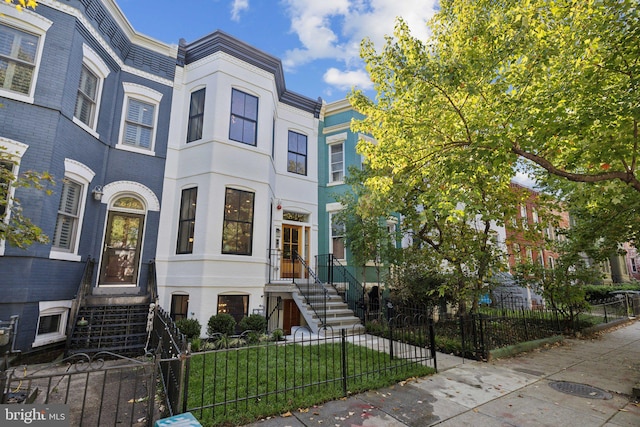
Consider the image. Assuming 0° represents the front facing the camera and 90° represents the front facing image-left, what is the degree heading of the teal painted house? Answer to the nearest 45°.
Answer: approximately 315°

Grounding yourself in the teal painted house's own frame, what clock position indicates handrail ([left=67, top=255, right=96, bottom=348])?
The handrail is roughly at 3 o'clock from the teal painted house.

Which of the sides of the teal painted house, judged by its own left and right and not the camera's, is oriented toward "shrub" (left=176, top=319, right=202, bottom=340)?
right

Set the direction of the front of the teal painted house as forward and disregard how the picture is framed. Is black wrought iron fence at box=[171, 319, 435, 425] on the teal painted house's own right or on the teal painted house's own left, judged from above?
on the teal painted house's own right

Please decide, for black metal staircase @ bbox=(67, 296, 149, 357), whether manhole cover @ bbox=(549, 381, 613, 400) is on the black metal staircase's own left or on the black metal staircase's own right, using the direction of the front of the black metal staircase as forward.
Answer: on the black metal staircase's own left

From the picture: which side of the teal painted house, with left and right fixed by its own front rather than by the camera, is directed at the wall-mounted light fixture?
right

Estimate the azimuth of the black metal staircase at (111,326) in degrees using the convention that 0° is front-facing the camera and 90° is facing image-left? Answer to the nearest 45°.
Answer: approximately 0°

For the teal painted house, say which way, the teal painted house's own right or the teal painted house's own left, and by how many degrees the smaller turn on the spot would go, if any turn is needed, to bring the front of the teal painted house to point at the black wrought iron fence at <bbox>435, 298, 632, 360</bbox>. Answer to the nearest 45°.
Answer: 0° — it already faces it
